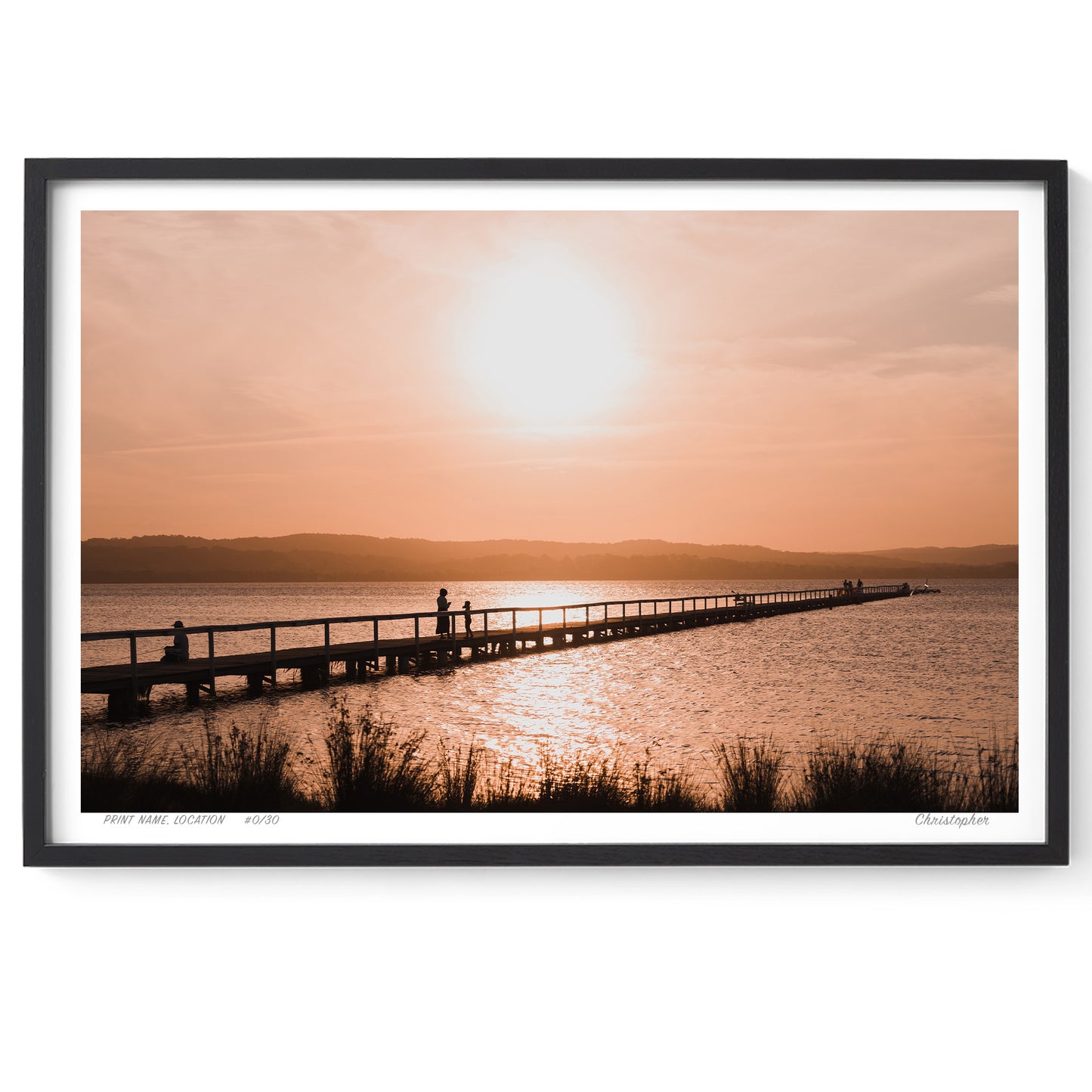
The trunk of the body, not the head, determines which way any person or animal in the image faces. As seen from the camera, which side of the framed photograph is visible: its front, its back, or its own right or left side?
front
